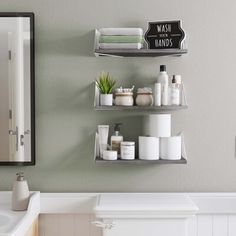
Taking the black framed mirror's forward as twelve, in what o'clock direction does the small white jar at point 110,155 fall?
The small white jar is roughly at 10 o'clock from the black framed mirror.

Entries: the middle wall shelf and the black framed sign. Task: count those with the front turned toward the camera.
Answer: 2

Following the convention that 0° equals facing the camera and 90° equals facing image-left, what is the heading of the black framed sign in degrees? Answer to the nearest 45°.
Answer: approximately 0°

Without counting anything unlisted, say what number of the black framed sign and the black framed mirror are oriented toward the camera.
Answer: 2

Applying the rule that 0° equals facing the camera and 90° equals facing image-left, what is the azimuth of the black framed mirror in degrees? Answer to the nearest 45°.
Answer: approximately 0°
